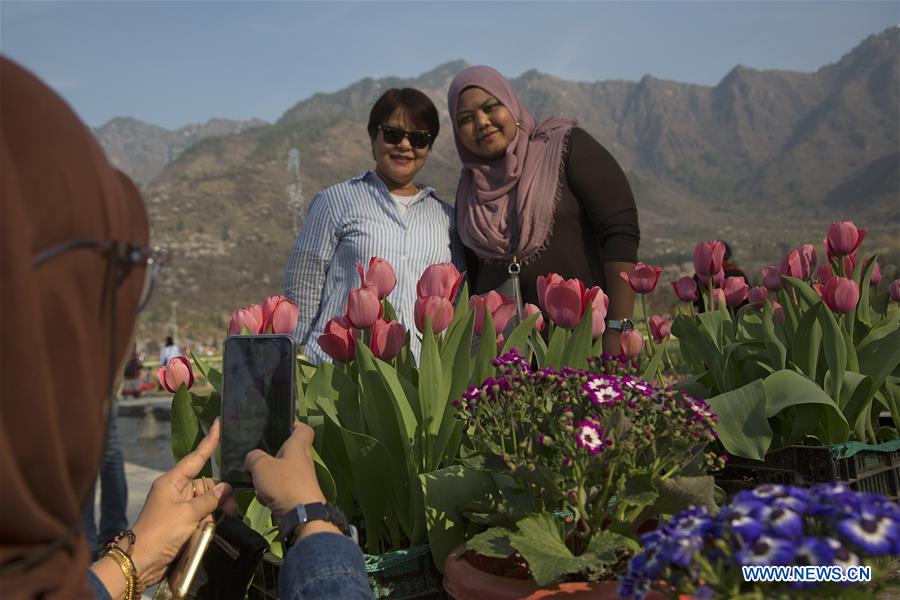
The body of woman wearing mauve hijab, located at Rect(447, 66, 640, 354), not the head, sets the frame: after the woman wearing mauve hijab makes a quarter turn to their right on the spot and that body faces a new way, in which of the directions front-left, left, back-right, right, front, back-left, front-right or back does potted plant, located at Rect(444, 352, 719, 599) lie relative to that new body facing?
back-left

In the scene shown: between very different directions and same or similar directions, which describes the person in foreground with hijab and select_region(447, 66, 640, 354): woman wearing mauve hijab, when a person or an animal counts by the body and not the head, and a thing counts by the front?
very different directions

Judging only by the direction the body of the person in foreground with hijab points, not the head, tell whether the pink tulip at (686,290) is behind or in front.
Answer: in front

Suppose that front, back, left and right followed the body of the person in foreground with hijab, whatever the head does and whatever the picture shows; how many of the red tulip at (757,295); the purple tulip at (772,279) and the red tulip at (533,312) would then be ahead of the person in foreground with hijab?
3

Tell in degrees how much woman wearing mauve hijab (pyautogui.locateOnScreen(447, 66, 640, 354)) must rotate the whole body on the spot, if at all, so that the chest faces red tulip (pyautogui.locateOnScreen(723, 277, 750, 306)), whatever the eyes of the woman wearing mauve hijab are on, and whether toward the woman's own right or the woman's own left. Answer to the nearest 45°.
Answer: approximately 135° to the woman's own left

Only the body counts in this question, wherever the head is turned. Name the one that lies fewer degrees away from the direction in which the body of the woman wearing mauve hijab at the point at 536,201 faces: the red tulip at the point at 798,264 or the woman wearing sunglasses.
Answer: the woman wearing sunglasses

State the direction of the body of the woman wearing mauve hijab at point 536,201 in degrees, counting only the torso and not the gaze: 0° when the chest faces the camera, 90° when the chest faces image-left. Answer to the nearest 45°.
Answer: approximately 45°

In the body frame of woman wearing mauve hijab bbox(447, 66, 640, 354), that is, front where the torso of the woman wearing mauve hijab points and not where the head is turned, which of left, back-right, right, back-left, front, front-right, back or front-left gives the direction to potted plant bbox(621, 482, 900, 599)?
front-left

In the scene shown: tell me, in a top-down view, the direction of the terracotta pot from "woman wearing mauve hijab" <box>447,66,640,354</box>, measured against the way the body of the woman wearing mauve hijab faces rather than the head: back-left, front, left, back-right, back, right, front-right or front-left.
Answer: front-left

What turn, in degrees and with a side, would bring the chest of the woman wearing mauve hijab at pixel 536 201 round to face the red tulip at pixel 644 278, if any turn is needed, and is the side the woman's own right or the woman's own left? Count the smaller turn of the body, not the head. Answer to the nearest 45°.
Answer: approximately 90° to the woman's own left

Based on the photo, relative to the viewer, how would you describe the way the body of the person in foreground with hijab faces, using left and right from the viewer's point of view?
facing away from the viewer and to the right of the viewer
